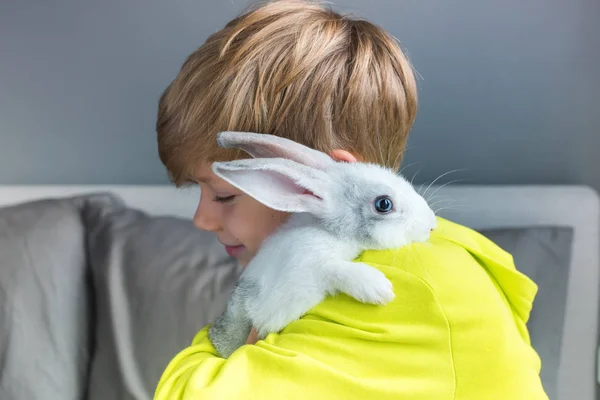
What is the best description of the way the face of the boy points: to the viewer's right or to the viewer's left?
to the viewer's left

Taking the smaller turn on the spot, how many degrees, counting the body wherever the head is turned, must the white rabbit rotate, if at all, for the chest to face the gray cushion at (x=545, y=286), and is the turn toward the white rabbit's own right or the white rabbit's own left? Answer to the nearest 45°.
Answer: approximately 45° to the white rabbit's own left

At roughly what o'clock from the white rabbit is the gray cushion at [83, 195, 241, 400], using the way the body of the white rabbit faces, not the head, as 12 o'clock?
The gray cushion is roughly at 8 o'clock from the white rabbit.

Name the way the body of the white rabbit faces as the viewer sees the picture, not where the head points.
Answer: to the viewer's right

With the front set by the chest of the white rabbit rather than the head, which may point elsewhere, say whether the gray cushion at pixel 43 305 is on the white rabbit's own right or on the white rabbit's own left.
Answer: on the white rabbit's own left

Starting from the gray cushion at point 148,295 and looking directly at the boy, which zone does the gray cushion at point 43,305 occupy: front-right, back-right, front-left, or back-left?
back-right

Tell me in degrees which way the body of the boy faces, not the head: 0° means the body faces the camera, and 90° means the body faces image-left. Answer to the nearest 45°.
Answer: approximately 90°

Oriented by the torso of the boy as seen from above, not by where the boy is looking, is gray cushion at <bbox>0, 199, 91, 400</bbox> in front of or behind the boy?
in front
